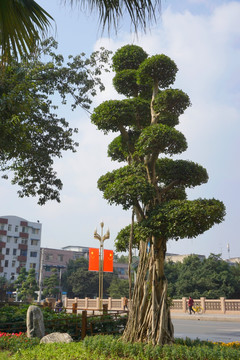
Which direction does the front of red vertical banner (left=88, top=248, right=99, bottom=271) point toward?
toward the camera

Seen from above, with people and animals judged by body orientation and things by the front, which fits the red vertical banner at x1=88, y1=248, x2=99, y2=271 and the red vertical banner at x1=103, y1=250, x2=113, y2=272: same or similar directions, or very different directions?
same or similar directions

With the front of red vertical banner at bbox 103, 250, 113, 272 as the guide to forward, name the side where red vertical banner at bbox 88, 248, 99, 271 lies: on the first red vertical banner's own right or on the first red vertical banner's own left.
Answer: on the first red vertical banner's own right

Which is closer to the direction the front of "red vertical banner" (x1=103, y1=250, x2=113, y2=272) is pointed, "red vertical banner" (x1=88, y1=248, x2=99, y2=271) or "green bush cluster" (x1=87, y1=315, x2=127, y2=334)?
the green bush cluster

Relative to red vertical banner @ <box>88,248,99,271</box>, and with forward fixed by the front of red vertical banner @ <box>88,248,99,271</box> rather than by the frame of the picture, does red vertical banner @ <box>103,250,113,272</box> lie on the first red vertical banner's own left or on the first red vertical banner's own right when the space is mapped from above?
on the first red vertical banner's own left

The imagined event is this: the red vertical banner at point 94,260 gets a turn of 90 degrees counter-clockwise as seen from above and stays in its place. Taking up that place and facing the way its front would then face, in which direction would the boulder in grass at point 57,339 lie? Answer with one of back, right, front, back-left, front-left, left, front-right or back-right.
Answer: right

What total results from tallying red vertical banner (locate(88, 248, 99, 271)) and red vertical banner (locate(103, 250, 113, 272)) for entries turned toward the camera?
2

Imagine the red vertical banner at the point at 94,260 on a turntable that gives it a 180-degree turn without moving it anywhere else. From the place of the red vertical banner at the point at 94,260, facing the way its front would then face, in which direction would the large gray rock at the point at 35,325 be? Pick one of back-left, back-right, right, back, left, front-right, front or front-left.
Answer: back

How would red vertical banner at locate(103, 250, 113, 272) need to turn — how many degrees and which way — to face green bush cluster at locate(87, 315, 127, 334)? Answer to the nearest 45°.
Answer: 0° — it already faces it

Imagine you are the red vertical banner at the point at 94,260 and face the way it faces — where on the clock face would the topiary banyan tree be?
The topiary banyan tree is roughly at 12 o'clock from the red vertical banner.

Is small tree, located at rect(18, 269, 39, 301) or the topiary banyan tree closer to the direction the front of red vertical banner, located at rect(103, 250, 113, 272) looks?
the topiary banyan tree
